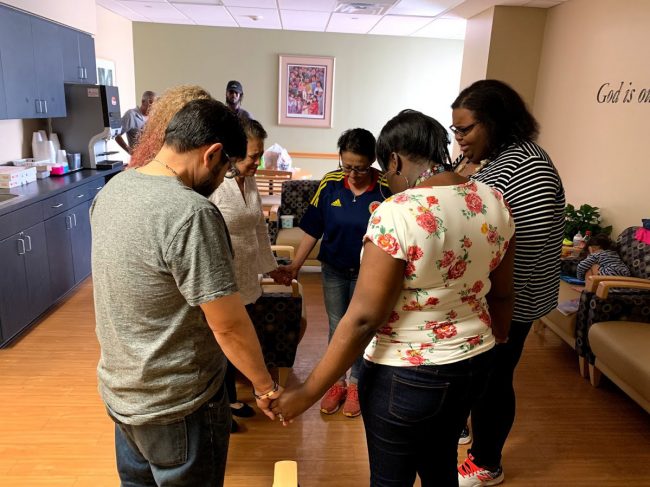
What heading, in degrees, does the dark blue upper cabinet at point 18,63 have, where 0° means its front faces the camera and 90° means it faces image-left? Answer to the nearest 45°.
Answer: approximately 315°

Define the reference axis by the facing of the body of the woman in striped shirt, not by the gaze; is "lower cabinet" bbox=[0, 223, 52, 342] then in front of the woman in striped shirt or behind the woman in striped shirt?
in front

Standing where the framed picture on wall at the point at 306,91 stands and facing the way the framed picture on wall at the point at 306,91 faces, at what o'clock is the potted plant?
The potted plant is roughly at 11 o'clock from the framed picture on wall.

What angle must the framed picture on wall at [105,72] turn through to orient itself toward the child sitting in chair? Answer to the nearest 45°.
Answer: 0° — it already faces them

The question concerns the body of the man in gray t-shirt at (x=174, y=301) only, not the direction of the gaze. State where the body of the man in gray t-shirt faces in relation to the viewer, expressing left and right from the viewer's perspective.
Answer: facing away from the viewer and to the right of the viewer

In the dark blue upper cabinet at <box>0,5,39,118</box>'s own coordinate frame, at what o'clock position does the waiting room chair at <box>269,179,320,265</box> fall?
The waiting room chair is roughly at 11 o'clock from the dark blue upper cabinet.

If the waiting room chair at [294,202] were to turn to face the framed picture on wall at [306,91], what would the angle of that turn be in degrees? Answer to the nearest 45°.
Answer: approximately 135° to its right

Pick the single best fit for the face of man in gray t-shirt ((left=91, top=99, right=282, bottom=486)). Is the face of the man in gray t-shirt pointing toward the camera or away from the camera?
away from the camera

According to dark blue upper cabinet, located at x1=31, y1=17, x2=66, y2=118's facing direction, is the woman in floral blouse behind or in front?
in front

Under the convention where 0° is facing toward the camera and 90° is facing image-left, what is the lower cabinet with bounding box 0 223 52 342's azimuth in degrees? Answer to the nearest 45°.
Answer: approximately 315°

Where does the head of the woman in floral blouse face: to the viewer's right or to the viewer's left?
to the viewer's left

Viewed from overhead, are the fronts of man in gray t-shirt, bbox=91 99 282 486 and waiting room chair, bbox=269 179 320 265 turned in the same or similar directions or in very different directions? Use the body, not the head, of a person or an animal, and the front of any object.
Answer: very different directions
